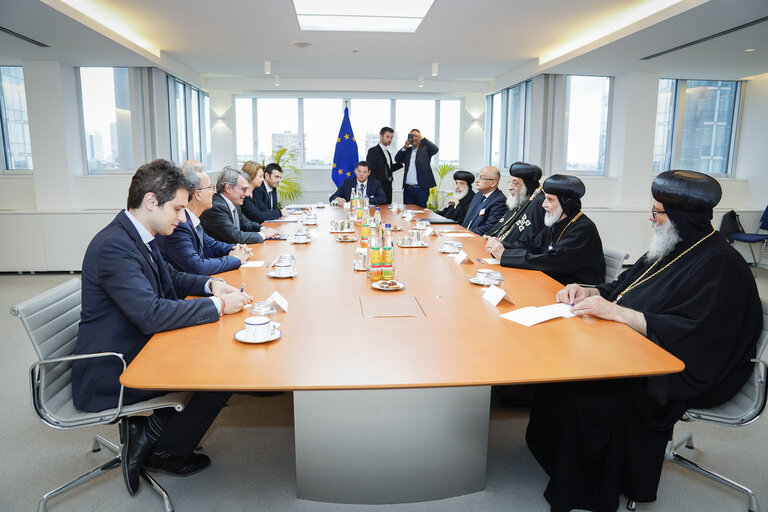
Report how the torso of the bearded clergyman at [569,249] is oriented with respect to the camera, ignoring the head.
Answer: to the viewer's left

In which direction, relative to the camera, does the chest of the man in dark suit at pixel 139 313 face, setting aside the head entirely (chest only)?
to the viewer's right

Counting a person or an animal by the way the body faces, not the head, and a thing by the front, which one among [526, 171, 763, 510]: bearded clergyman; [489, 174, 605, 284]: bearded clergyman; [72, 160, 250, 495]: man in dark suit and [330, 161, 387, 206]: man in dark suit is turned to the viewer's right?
[72, 160, 250, 495]: man in dark suit

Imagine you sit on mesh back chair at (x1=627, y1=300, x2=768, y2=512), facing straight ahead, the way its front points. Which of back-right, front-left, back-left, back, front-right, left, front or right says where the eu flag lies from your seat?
front-right

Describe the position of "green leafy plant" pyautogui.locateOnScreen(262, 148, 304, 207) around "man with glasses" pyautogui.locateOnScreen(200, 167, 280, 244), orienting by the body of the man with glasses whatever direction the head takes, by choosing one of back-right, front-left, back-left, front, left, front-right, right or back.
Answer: left

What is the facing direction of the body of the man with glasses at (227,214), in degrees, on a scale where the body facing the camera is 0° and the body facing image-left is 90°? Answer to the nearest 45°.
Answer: approximately 270°

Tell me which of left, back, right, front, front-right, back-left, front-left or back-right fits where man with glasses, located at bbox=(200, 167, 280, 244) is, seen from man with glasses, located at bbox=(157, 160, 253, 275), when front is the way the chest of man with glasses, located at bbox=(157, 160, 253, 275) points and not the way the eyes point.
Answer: left

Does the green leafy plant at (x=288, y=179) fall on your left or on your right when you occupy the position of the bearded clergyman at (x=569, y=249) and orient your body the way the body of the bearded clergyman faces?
on your right

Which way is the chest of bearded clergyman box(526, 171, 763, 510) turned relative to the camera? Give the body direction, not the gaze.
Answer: to the viewer's left

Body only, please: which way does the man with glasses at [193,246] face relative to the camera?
to the viewer's right

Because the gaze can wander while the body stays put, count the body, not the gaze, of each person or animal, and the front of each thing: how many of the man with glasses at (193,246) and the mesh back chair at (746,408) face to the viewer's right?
1

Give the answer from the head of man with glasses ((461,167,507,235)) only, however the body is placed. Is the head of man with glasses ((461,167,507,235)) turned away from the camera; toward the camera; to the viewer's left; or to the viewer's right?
to the viewer's left
